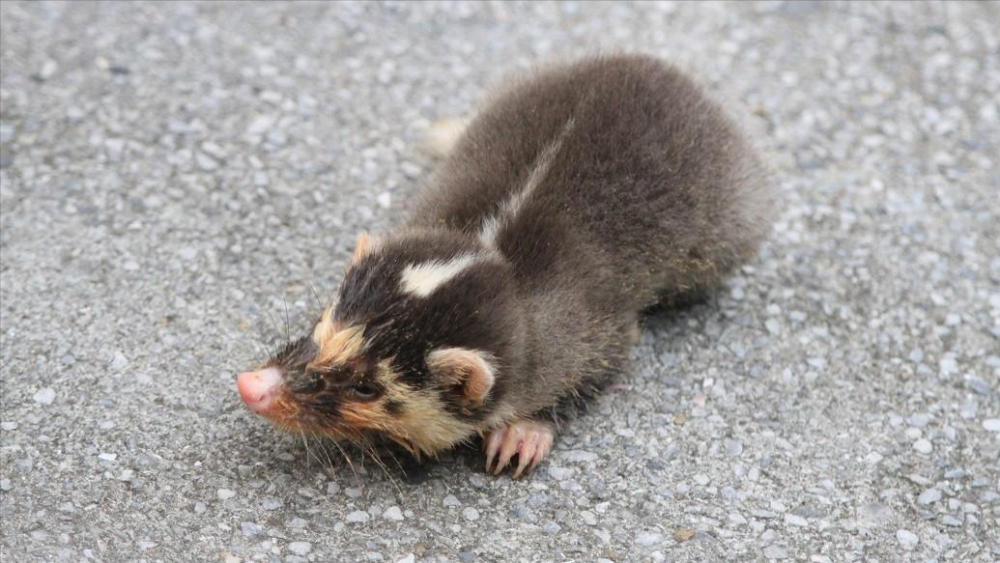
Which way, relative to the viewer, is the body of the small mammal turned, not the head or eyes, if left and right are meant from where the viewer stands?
facing the viewer and to the left of the viewer
